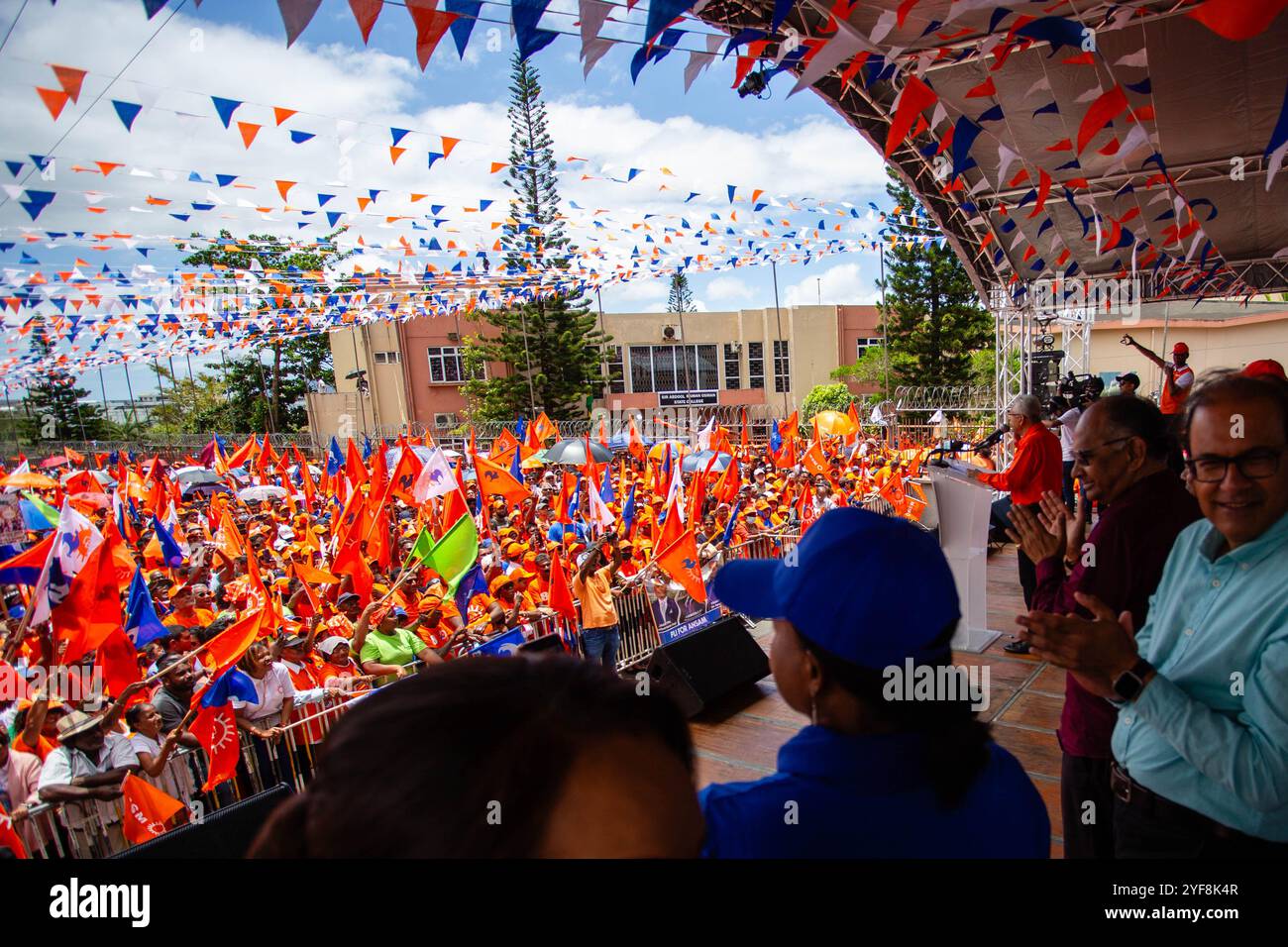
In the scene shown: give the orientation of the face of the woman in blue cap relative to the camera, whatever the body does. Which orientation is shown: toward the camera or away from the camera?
away from the camera

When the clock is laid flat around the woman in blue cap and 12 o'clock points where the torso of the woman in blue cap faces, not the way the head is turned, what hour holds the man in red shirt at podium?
The man in red shirt at podium is roughly at 2 o'clock from the woman in blue cap.

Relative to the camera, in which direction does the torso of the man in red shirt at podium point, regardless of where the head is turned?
to the viewer's left

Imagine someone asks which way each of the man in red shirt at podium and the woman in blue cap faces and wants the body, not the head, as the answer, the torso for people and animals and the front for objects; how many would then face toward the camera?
0

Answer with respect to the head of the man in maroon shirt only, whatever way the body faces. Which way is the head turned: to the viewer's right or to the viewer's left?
to the viewer's left

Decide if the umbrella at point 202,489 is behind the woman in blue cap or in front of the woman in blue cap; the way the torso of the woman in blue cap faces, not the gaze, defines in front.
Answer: in front

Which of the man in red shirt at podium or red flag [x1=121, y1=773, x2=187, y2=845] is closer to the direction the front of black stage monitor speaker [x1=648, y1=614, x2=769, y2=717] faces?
the man in red shirt at podium

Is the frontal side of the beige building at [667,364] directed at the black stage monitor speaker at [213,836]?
yes

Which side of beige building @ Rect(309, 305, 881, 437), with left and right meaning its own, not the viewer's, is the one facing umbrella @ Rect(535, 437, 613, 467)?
front

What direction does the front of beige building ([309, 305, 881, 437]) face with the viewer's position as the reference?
facing the viewer

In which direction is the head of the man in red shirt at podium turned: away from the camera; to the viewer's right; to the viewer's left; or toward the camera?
to the viewer's left

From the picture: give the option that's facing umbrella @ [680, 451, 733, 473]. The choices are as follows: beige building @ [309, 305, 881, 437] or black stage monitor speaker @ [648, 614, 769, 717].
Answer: the beige building

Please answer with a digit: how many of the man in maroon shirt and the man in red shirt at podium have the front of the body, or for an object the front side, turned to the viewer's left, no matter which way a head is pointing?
2

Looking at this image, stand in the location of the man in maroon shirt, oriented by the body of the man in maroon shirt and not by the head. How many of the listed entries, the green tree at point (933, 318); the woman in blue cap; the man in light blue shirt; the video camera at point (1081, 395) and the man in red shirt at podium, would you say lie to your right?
3

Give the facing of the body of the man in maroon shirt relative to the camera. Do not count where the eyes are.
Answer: to the viewer's left

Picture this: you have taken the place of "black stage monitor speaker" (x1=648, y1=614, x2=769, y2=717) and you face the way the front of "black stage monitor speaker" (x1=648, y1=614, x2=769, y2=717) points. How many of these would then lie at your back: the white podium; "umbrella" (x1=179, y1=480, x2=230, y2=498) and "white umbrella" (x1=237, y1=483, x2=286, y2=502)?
2
